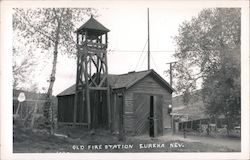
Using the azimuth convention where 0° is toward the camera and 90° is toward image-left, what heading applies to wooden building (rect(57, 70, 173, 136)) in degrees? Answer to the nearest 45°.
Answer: approximately 315°

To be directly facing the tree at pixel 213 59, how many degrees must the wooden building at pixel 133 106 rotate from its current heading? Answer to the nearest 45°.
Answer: approximately 45° to its left

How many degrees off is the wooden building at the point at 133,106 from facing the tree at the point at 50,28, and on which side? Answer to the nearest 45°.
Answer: approximately 135° to its right
